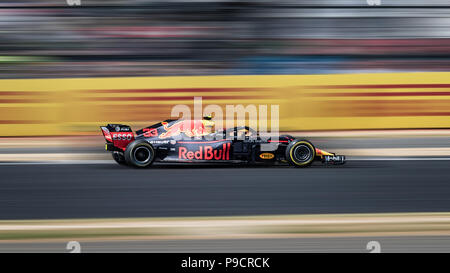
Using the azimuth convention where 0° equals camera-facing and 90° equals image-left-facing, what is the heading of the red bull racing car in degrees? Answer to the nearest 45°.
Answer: approximately 270°
